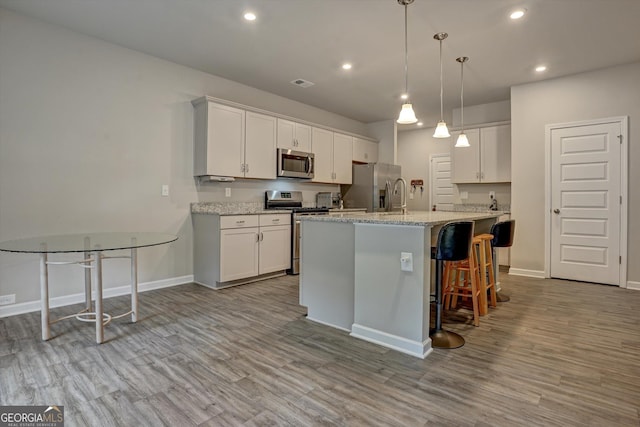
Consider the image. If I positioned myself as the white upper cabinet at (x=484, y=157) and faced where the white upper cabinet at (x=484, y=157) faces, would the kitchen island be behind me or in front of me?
in front

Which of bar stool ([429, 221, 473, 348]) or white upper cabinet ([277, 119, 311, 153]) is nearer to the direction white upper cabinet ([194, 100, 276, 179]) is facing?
the bar stool

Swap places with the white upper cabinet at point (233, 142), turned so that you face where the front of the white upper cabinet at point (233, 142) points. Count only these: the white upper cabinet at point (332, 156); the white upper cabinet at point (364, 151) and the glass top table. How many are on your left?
2

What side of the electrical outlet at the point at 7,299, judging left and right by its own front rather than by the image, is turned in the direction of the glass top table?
front

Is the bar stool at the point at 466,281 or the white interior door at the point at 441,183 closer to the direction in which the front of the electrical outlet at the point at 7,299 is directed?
the bar stool

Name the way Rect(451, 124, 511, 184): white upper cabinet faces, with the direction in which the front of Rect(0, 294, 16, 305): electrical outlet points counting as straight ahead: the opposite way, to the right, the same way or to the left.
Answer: to the right

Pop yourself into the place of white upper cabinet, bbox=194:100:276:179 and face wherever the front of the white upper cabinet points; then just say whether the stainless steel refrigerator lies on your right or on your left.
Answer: on your left

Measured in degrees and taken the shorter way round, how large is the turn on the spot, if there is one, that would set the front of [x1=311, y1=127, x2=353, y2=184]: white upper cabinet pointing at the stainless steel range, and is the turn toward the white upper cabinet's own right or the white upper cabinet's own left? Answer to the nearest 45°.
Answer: approximately 90° to the white upper cabinet's own right

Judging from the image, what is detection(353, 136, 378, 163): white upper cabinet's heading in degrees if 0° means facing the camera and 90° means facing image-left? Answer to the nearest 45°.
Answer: approximately 315°

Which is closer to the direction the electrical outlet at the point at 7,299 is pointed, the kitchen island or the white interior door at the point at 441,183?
the kitchen island

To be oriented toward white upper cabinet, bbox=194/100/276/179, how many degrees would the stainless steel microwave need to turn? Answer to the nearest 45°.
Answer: approximately 90° to its right

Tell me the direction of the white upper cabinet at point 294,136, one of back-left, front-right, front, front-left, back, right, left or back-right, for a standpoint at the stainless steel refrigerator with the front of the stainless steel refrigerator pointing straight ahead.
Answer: right
